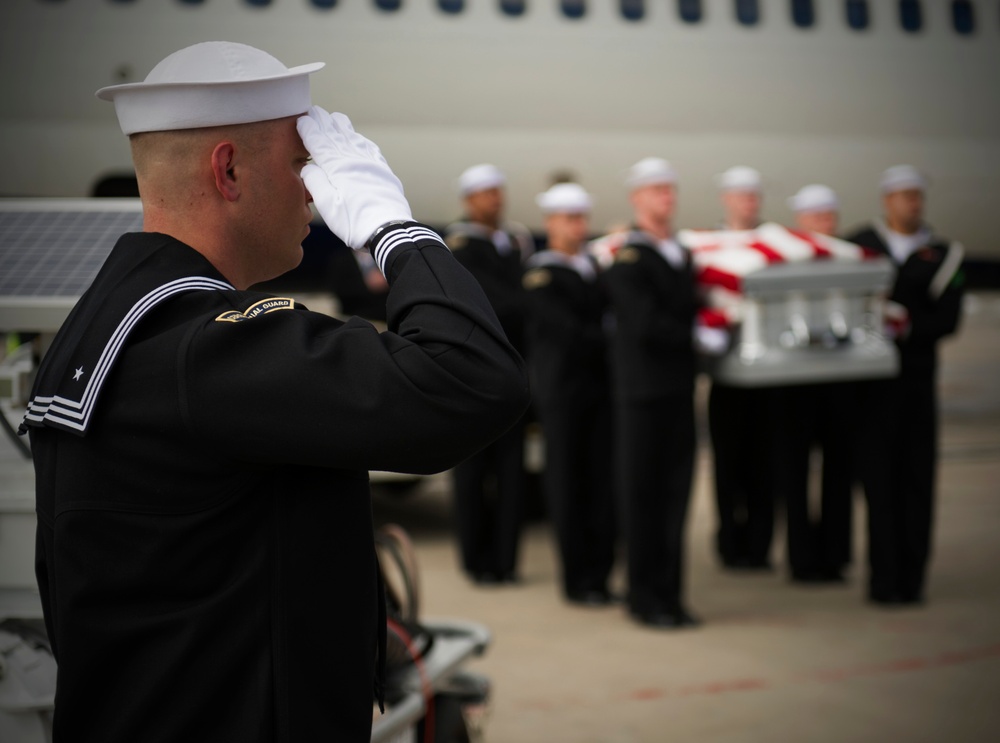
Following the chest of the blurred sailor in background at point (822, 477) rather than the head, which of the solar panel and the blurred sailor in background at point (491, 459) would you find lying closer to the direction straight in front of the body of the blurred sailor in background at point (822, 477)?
the solar panel

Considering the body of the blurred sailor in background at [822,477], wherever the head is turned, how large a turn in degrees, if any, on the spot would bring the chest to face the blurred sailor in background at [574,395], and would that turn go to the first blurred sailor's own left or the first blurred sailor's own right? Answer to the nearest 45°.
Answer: approximately 90° to the first blurred sailor's own right

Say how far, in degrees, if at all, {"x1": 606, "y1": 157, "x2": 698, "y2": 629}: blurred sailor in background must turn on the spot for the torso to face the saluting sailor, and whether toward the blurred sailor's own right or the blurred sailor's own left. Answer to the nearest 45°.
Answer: approximately 45° to the blurred sailor's own right

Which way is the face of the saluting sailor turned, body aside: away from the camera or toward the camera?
away from the camera

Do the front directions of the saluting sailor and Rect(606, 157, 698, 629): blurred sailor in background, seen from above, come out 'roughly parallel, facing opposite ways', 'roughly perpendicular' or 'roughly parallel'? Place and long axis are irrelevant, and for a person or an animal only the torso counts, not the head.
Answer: roughly perpendicular

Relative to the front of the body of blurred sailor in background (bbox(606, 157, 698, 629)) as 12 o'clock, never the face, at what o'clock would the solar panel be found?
The solar panel is roughly at 2 o'clock from the blurred sailor in background.

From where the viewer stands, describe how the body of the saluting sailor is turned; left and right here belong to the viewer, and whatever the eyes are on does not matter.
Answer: facing away from the viewer and to the right of the viewer

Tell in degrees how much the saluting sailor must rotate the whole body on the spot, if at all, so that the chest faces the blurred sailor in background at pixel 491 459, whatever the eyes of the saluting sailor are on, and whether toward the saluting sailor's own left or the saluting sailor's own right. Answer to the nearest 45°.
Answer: approximately 45° to the saluting sailor's own left

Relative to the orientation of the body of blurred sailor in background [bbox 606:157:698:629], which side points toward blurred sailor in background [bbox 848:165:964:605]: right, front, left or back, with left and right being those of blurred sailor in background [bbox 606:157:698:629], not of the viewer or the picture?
left

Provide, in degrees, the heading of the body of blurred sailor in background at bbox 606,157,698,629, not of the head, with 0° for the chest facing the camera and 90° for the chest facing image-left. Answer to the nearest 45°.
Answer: approximately 315°
